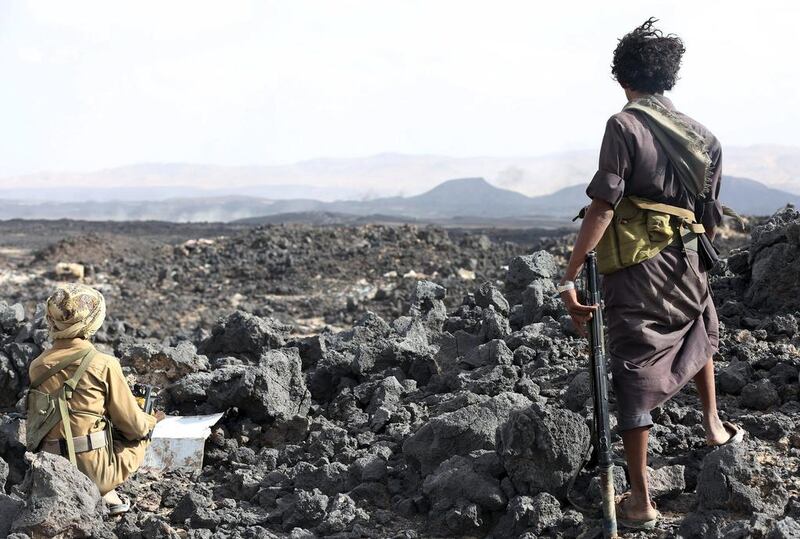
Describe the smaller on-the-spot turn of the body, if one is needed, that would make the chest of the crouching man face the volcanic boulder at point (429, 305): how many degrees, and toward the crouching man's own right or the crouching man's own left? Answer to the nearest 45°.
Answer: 0° — they already face it

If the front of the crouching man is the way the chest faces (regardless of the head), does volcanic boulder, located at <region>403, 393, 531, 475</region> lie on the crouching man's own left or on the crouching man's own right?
on the crouching man's own right

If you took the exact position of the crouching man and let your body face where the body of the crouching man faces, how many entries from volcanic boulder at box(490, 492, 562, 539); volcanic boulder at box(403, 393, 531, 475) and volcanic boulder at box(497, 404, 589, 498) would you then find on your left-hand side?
0

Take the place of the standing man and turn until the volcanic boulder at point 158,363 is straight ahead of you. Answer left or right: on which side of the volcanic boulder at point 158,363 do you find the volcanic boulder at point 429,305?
right

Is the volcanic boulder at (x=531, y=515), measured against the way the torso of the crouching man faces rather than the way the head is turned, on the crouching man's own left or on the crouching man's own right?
on the crouching man's own right

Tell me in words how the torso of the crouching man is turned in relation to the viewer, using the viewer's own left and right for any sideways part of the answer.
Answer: facing away from the viewer and to the right of the viewer

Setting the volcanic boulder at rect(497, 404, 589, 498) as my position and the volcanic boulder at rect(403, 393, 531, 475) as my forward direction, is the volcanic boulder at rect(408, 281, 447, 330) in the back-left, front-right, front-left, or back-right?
front-right

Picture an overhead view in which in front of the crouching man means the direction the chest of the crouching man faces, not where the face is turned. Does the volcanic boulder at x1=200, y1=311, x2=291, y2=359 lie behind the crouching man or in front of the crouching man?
in front

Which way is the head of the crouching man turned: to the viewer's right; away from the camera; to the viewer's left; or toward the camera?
away from the camera

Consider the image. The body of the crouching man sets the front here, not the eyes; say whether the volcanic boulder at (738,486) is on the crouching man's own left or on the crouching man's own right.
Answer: on the crouching man's own right

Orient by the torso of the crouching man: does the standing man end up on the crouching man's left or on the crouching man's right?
on the crouching man's right

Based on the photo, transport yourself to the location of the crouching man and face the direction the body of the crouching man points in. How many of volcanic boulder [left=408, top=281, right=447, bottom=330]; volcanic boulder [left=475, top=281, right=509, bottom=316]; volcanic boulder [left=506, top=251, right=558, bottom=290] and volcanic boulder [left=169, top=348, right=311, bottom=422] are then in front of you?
4

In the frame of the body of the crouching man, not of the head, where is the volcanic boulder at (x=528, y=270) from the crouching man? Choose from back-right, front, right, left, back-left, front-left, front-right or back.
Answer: front

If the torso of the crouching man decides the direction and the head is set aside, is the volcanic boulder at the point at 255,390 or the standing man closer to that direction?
the volcanic boulder

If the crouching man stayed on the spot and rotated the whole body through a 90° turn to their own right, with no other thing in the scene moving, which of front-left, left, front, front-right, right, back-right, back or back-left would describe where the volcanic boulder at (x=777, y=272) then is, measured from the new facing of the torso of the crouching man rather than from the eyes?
front-left
